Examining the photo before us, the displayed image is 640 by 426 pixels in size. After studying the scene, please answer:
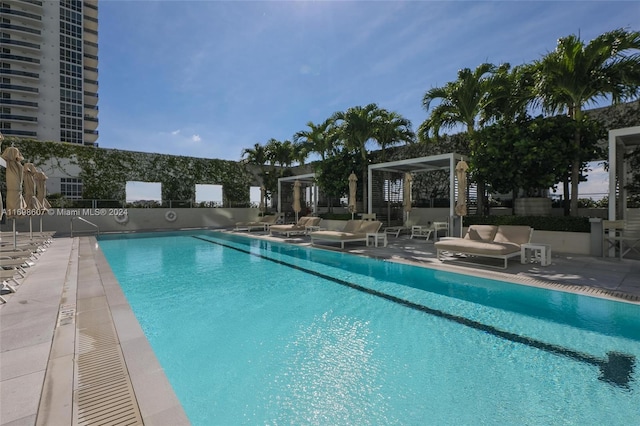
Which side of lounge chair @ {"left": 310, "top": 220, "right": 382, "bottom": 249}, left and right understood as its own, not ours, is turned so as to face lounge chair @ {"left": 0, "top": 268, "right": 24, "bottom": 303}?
front

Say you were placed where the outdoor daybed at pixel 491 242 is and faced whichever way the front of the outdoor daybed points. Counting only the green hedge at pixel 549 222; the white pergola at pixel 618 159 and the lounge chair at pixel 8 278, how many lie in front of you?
1

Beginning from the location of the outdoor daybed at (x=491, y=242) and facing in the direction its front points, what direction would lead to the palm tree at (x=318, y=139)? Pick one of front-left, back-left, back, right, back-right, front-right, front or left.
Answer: right

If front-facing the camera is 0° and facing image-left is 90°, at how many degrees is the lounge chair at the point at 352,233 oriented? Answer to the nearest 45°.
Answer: approximately 45°

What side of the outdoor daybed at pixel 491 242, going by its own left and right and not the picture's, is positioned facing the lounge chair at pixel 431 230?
right

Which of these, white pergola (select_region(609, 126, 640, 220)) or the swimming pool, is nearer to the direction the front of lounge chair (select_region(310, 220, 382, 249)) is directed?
the swimming pool

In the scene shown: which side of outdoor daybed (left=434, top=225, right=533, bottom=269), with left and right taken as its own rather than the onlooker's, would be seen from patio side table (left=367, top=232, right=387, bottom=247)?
right

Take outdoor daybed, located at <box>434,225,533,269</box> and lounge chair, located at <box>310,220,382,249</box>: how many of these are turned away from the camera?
0

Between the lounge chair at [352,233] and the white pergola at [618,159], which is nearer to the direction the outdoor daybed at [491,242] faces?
the lounge chair

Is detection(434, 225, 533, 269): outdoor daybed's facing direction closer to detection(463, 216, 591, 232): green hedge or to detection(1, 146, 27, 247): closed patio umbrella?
the closed patio umbrella

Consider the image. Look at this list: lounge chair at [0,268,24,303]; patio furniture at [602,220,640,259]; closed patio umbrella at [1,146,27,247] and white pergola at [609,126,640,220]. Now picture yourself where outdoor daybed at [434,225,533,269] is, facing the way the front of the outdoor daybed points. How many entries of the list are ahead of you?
2
